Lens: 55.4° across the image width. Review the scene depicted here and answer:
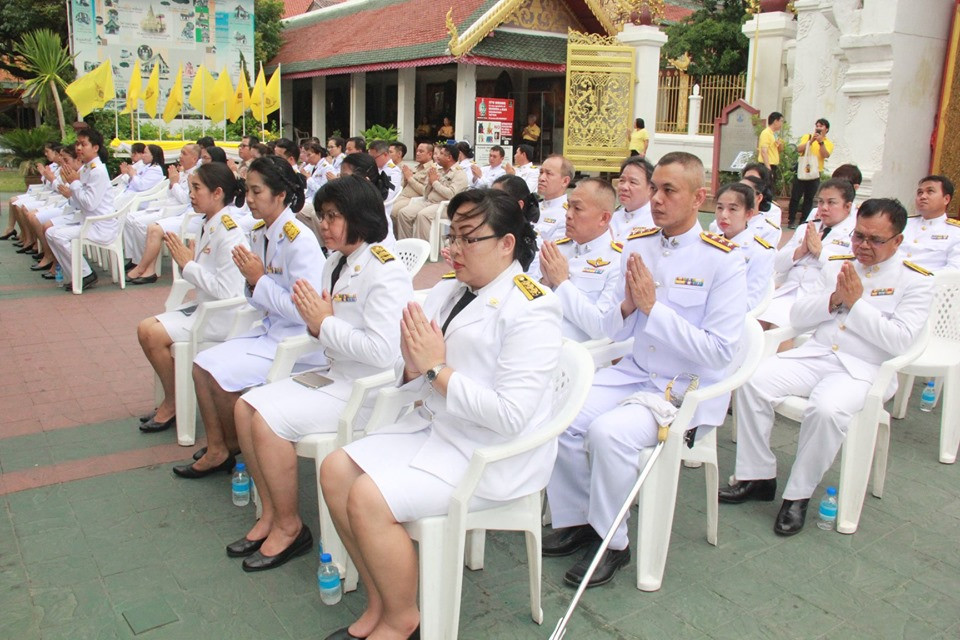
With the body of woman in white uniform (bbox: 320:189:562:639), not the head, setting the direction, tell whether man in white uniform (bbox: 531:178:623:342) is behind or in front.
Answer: behind

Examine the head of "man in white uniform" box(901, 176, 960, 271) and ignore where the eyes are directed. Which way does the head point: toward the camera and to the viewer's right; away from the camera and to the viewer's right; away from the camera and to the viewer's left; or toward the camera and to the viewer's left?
toward the camera and to the viewer's left

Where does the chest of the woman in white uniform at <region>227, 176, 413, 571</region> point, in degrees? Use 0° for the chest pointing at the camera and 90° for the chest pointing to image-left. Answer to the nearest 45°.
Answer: approximately 45°

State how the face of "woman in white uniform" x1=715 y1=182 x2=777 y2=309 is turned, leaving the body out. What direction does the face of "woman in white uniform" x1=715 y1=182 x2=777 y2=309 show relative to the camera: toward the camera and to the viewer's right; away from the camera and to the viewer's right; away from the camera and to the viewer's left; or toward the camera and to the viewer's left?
toward the camera and to the viewer's left

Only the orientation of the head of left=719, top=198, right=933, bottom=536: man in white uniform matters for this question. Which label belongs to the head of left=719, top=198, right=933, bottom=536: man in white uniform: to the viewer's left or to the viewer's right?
to the viewer's left

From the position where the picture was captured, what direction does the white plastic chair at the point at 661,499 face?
facing the viewer and to the left of the viewer

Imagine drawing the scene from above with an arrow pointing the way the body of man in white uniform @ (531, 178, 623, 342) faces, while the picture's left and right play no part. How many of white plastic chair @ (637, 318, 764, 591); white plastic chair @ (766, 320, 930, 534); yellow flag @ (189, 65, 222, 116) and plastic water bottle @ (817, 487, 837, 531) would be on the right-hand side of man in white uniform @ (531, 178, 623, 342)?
1

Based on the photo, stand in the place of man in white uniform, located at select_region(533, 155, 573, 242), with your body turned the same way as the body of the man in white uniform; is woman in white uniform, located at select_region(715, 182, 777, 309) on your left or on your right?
on your left

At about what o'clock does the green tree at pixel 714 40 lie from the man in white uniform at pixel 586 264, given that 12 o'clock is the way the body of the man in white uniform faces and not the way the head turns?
The green tree is roughly at 5 o'clock from the man in white uniform.

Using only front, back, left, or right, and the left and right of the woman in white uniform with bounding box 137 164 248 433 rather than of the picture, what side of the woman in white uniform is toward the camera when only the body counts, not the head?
left

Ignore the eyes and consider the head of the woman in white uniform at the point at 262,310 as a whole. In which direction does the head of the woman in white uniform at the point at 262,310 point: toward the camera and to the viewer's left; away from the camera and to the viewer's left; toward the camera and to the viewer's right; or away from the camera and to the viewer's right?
toward the camera and to the viewer's left

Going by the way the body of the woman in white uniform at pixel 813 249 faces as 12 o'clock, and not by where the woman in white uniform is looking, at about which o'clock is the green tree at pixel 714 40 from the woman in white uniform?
The green tree is roughly at 4 o'clock from the woman in white uniform.

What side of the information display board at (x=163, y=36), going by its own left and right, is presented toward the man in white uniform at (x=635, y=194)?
front

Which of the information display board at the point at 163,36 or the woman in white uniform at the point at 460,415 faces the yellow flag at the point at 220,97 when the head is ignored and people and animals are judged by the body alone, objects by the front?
the information display board

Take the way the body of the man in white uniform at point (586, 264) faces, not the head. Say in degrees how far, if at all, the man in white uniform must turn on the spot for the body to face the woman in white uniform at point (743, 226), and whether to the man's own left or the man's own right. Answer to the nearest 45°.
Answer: approximately 180°

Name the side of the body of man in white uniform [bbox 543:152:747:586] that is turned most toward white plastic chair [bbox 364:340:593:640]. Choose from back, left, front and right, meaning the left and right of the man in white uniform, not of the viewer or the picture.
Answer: front

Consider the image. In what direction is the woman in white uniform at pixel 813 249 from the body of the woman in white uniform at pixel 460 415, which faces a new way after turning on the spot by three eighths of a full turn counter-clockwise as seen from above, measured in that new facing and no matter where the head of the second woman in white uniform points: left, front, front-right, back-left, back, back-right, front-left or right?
front-left

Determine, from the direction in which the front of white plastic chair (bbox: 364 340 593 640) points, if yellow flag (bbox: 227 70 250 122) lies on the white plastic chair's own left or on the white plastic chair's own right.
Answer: on the white plastic chair's own right
